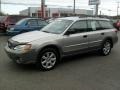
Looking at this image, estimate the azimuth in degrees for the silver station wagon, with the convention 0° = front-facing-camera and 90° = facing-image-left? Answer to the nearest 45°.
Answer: approximately 45°
